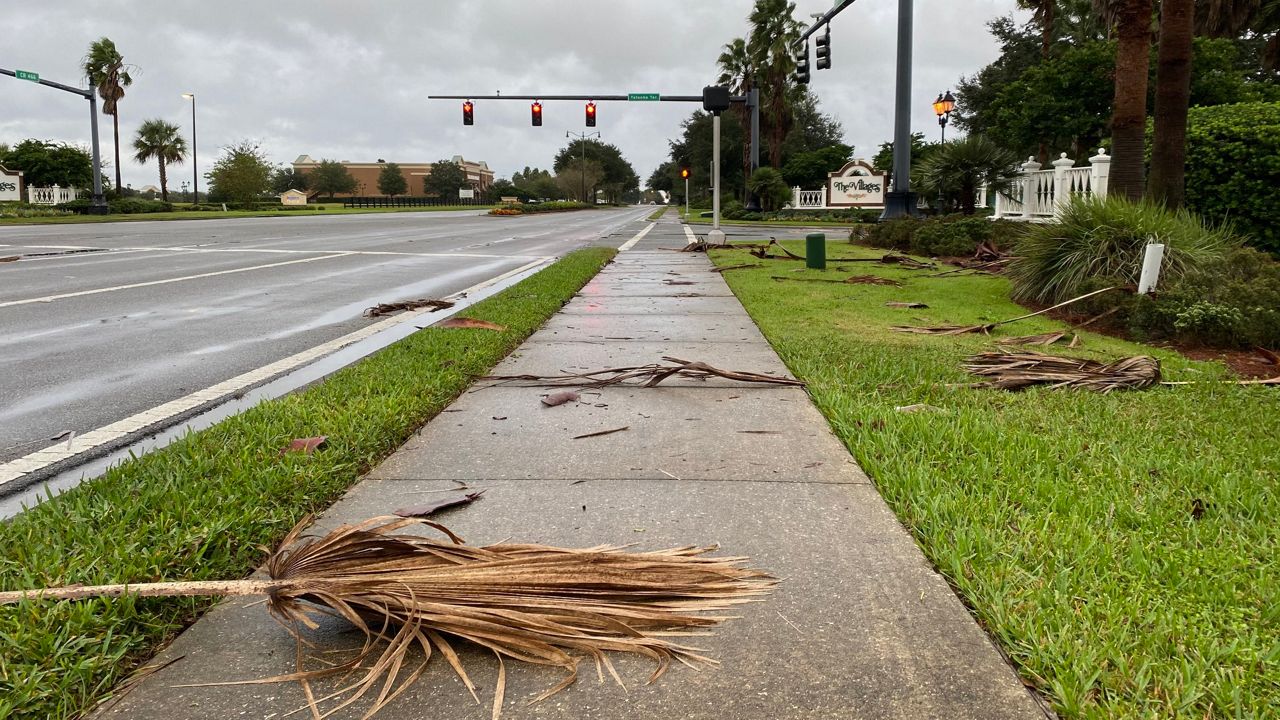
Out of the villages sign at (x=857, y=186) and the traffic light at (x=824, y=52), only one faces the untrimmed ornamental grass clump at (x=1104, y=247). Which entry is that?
the villages sign

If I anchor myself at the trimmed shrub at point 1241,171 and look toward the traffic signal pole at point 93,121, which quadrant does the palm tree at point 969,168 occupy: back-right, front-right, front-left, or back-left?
front-right

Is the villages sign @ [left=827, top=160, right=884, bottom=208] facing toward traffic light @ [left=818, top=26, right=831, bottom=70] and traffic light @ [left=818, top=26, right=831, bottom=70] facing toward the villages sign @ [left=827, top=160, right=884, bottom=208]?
no

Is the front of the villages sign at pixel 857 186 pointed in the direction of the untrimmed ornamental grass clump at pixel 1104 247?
yes

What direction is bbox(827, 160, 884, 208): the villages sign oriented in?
toward the camera

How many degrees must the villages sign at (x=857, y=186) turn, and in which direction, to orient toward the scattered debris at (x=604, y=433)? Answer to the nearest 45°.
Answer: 0° — it already faces it

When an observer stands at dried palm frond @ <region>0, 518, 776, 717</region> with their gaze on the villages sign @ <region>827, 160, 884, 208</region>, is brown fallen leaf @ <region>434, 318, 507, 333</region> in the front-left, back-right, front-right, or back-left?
front-left

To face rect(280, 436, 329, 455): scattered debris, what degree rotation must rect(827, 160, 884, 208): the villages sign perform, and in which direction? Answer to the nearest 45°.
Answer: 0° — it already faces it

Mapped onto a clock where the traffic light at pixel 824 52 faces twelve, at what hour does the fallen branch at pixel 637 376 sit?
The fallen branch is roughly at 9 o'clock from the traffic light.

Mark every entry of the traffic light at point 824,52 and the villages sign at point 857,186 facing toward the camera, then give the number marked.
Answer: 1

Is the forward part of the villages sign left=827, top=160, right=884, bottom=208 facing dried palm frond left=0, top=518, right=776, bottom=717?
yes

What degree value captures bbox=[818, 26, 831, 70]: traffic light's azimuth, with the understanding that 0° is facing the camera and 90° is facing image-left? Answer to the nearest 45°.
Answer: approximately 90°

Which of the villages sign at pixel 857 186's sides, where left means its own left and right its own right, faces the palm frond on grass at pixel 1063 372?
front

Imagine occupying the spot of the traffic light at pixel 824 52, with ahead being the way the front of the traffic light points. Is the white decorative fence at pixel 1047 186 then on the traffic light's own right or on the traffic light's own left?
on the traffic light's own left

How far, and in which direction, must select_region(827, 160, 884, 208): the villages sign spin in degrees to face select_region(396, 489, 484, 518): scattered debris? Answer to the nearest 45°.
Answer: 0° — it already faces it
